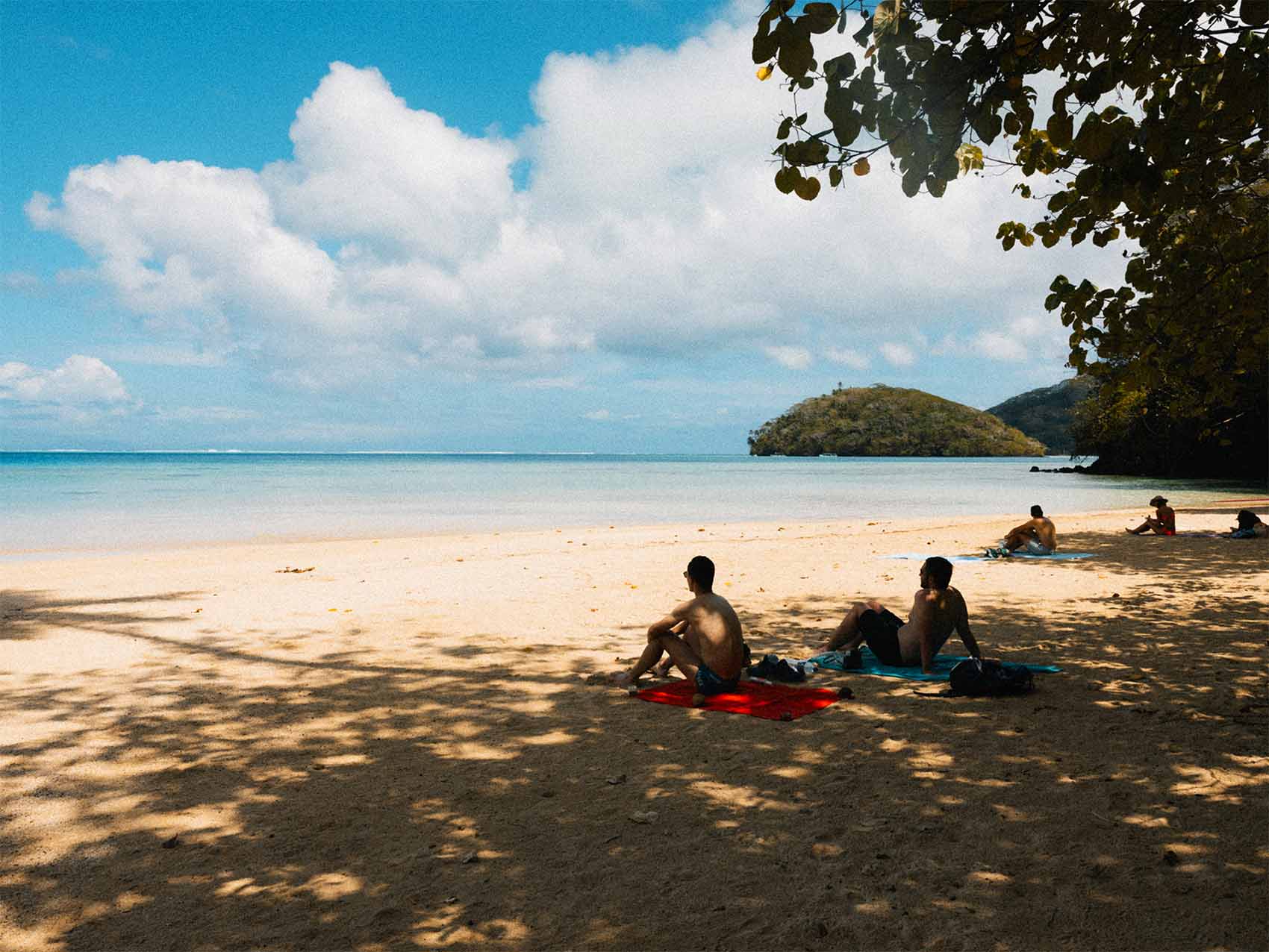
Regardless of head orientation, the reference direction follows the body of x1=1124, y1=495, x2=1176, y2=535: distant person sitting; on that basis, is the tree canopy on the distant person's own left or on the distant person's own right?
on the distant person's own left

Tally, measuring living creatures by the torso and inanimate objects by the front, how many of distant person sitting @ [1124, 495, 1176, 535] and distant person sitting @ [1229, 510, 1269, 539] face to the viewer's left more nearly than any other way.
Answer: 2

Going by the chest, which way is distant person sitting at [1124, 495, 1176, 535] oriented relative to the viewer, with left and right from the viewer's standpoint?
facing to the left of the viewer

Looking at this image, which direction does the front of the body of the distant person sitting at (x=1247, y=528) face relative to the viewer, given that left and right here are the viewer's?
facing to the left of the viewer

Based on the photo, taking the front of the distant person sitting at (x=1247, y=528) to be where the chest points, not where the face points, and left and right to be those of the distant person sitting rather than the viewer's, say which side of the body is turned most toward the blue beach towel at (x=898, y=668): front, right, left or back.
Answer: left

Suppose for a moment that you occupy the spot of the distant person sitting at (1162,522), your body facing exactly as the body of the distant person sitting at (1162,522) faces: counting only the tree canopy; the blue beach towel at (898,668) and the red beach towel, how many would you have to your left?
3

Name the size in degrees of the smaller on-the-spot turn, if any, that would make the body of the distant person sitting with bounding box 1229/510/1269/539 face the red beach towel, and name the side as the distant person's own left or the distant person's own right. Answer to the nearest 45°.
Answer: approximately 90° to the distant person's own left

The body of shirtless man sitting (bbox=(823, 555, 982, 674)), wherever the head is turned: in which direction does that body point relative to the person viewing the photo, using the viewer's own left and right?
facing away from the viewer and to the left of the viewer
